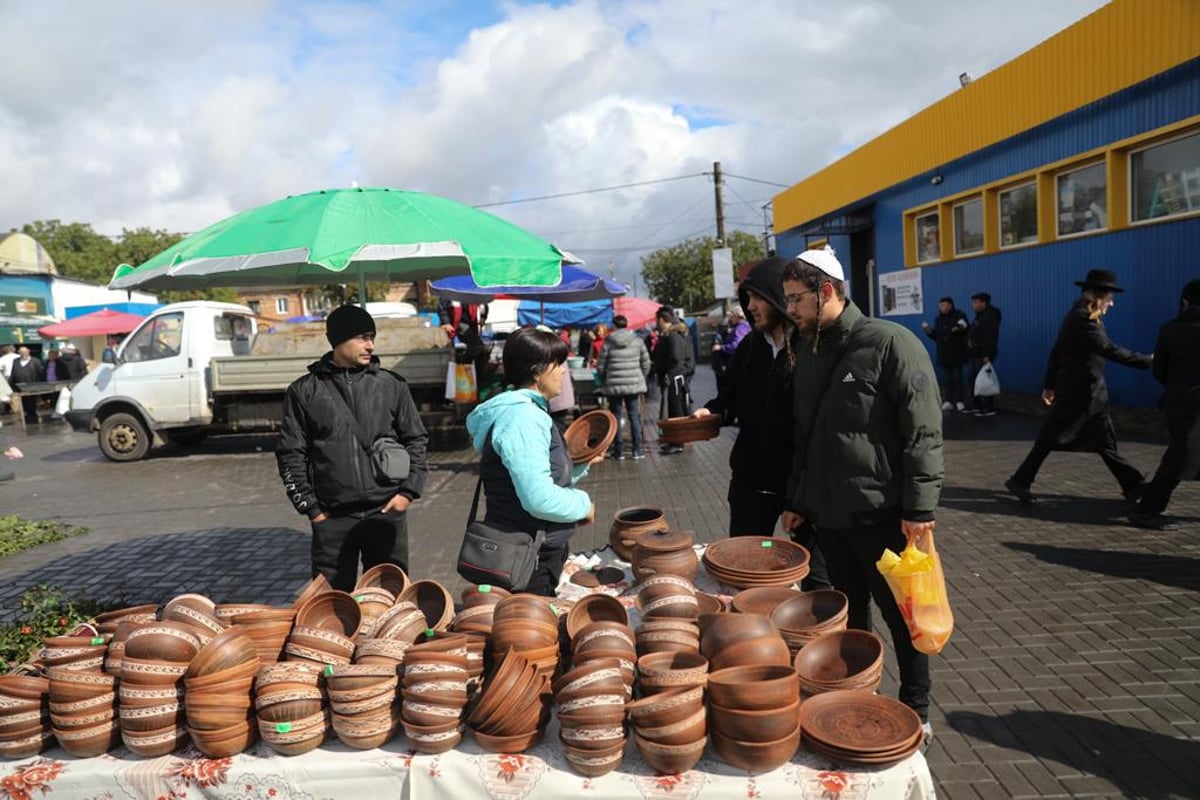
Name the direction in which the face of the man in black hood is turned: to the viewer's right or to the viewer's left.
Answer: to the viewer's left

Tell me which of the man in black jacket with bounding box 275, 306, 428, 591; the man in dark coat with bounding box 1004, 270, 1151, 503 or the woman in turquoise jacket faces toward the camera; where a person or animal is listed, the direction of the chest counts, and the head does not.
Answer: the man in black jacket

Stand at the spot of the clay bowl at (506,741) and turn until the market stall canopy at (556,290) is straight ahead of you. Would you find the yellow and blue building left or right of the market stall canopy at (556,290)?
right

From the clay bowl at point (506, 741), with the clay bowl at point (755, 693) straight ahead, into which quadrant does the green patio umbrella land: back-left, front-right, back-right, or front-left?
back-left

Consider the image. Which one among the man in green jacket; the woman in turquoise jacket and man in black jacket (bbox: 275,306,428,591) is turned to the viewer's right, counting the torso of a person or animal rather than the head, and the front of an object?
the woman in turquoise jacket

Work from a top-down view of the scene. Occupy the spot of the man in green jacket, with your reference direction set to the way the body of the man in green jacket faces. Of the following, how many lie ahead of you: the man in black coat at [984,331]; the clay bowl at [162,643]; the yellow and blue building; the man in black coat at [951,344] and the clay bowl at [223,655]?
2

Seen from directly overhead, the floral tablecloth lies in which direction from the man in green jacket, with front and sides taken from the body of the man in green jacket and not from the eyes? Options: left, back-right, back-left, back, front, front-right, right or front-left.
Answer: front

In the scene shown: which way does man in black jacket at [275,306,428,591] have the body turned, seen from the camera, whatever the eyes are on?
toward the camera

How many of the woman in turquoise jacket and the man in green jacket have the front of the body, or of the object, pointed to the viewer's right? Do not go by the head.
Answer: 1

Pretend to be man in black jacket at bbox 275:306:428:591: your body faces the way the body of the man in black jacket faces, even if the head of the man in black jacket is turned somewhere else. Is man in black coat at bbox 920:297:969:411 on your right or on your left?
on your left

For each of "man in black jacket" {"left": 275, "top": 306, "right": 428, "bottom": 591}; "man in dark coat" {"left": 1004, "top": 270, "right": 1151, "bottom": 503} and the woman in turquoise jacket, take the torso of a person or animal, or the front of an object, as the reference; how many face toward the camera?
1

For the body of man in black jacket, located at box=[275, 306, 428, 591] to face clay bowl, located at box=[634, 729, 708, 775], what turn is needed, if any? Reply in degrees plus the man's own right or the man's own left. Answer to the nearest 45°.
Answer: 0° — they already face it

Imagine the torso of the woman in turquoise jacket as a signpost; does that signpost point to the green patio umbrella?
no

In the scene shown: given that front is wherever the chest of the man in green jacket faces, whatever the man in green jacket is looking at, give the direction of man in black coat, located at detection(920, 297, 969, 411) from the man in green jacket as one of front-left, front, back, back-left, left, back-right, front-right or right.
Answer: back-right

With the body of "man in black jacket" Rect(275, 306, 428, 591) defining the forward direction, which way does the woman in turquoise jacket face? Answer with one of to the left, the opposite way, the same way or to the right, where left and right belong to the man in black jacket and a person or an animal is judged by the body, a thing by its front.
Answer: to the left

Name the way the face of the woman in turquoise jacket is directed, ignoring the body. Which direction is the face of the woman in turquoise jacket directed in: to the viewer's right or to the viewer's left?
to the viewer's right
